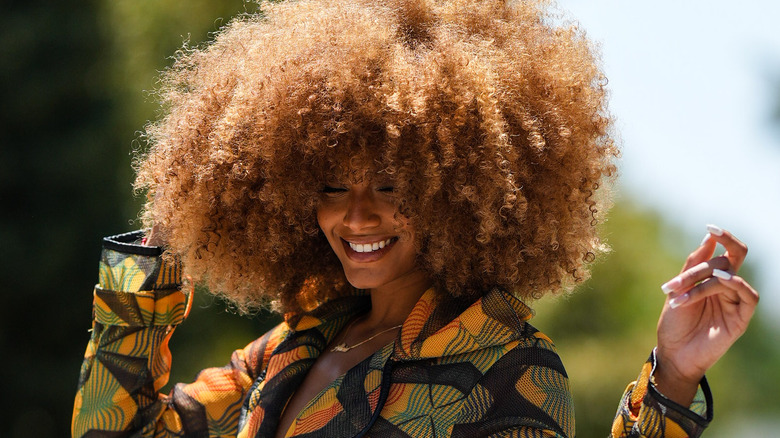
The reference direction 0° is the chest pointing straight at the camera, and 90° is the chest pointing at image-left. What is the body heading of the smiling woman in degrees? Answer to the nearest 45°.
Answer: approximately 45°
